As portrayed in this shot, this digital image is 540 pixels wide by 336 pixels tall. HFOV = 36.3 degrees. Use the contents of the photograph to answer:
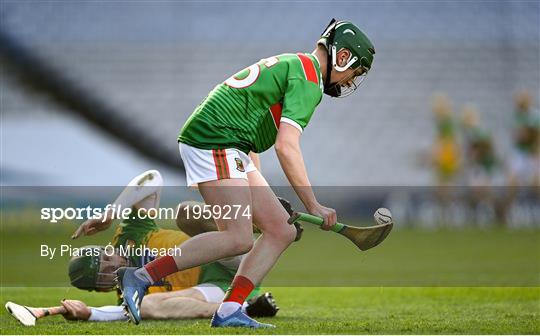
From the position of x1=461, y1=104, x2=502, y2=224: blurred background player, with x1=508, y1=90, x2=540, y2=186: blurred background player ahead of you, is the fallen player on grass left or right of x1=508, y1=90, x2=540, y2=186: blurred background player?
right

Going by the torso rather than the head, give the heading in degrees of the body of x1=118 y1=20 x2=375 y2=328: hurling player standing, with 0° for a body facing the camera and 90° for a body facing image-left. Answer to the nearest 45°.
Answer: approximately 270°

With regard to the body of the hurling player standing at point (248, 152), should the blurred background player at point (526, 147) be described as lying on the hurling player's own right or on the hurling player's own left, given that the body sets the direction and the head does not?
on the hurling player's own left

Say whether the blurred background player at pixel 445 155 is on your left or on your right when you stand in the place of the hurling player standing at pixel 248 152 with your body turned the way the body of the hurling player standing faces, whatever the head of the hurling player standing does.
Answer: on your left

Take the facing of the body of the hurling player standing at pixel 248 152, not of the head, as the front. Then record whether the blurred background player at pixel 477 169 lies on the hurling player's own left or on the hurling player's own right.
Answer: on the hurling player's own left

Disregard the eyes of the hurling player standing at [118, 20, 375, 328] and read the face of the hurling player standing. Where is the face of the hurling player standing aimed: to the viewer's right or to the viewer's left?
to the viewer's right
